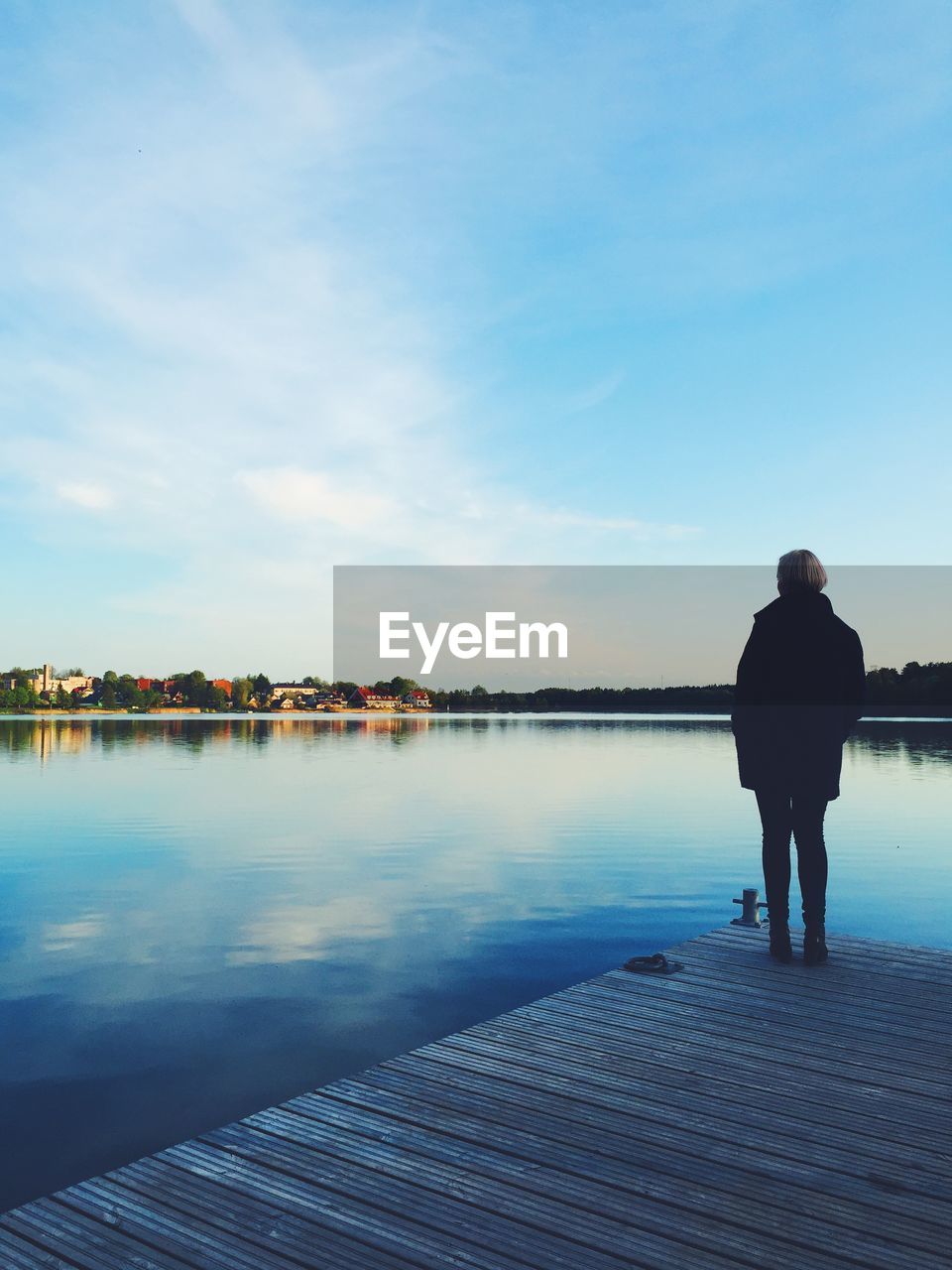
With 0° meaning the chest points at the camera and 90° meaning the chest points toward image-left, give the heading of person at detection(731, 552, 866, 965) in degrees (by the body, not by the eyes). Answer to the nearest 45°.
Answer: approximately 180°
